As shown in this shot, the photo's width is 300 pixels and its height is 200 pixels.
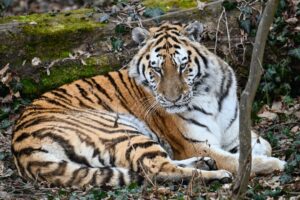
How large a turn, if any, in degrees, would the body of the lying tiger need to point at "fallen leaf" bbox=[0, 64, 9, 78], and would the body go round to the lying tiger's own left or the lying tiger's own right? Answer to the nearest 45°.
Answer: approximately 135° to the lying tiger's own left

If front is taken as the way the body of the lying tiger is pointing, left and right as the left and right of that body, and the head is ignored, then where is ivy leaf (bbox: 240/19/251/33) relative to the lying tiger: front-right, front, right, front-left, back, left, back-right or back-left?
front-left

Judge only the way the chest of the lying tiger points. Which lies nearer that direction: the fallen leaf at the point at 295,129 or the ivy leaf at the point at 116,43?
the fallen leaf

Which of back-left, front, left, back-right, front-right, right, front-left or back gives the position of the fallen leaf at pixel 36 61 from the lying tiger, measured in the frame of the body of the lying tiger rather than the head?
back-left

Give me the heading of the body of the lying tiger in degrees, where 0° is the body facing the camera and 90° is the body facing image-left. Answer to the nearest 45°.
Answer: approximately 270°

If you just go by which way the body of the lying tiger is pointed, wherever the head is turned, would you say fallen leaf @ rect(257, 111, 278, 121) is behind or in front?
in front

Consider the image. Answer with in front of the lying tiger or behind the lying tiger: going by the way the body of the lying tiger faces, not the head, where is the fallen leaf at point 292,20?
in front

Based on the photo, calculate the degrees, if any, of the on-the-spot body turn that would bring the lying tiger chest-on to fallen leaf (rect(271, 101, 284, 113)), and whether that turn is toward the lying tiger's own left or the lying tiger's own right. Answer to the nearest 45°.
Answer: approximately 45° to the lying tiger's own left
